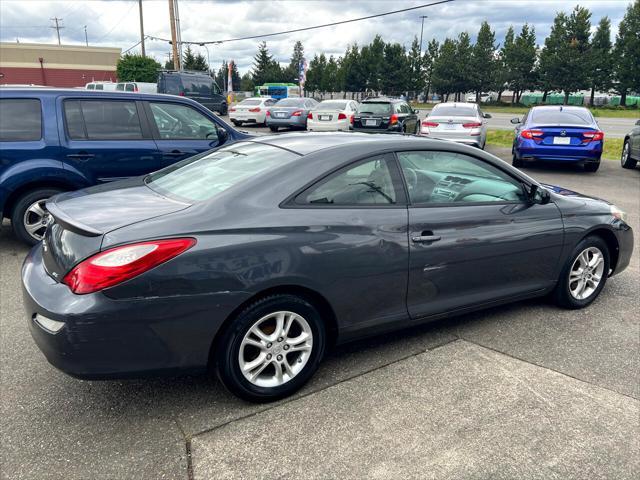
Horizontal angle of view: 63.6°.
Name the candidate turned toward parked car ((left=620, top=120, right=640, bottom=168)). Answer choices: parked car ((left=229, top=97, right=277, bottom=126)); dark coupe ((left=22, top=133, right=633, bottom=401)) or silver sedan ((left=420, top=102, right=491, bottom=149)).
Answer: the dark coupe

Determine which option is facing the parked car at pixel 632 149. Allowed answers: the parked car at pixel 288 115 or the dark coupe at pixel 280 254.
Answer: the dark coupe

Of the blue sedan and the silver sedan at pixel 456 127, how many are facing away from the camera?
2

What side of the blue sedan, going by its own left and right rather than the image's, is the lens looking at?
back

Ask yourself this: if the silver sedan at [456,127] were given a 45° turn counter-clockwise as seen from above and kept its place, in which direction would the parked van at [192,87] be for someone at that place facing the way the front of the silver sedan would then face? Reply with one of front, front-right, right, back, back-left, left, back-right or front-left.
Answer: front

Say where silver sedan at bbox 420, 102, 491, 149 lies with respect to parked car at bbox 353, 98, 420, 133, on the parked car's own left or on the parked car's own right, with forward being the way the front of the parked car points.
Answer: on the parked car's own right

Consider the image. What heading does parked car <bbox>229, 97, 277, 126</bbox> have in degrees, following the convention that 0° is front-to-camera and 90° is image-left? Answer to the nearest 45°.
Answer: approximately 225°

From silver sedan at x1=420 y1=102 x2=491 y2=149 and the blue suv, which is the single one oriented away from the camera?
the silver sedan

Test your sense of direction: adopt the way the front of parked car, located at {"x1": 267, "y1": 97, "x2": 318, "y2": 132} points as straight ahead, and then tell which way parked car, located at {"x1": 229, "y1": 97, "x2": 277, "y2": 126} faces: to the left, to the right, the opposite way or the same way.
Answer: the same way

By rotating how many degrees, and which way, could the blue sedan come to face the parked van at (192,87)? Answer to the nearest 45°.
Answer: approximately 45° to its left

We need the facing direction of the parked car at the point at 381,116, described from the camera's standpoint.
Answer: facing away from the viewer and to the right of the viewer

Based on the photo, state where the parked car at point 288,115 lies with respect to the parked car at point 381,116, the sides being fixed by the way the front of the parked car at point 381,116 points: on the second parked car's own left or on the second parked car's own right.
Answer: on the second parked car's own left

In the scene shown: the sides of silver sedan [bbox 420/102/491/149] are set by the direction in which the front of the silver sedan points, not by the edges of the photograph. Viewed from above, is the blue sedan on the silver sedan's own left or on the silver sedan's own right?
on the silver sedan's own right

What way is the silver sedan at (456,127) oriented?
away from the camera

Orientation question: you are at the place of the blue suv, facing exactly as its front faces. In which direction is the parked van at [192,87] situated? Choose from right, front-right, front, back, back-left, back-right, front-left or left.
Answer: left

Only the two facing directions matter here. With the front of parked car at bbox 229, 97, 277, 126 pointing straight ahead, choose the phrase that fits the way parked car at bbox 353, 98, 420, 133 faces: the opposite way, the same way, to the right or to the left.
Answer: the same way

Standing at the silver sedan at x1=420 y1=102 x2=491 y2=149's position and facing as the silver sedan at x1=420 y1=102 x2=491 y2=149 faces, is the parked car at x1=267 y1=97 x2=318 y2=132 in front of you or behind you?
in front

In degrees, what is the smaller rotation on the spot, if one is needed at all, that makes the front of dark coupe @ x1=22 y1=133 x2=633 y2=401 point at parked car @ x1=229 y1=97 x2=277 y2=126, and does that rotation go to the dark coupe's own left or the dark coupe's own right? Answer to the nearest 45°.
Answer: approximately 45° to the dark coupe's own left
